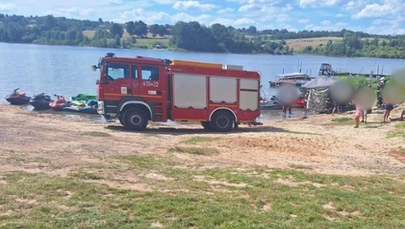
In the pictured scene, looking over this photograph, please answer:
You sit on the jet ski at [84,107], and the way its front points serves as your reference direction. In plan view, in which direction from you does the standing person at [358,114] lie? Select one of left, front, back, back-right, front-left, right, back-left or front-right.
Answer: back-left

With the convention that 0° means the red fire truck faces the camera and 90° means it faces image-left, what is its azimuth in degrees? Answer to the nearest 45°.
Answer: approximately 90°

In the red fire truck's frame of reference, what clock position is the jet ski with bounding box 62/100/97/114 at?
The jet ski is roughly at 2 o'clock from the red fire truck.

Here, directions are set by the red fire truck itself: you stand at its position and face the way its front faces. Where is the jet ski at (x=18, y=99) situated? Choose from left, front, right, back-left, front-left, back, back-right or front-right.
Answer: front-right

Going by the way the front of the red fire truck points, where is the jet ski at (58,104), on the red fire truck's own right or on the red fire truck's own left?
on the red fire truck's own right

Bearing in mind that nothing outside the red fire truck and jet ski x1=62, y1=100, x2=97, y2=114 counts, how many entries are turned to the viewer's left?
2

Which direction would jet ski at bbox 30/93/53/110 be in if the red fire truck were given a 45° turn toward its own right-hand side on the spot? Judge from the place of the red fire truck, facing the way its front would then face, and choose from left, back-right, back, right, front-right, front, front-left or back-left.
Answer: front

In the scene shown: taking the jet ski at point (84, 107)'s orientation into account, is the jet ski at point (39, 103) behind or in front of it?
in front

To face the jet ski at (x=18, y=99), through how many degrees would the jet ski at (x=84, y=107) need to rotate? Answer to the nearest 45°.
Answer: approximately 45° to its right

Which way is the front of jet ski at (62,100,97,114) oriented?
to the viewer's left

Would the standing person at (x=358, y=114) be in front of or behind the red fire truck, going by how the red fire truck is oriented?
behind

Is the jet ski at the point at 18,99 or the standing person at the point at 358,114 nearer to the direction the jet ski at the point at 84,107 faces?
the jet ski
